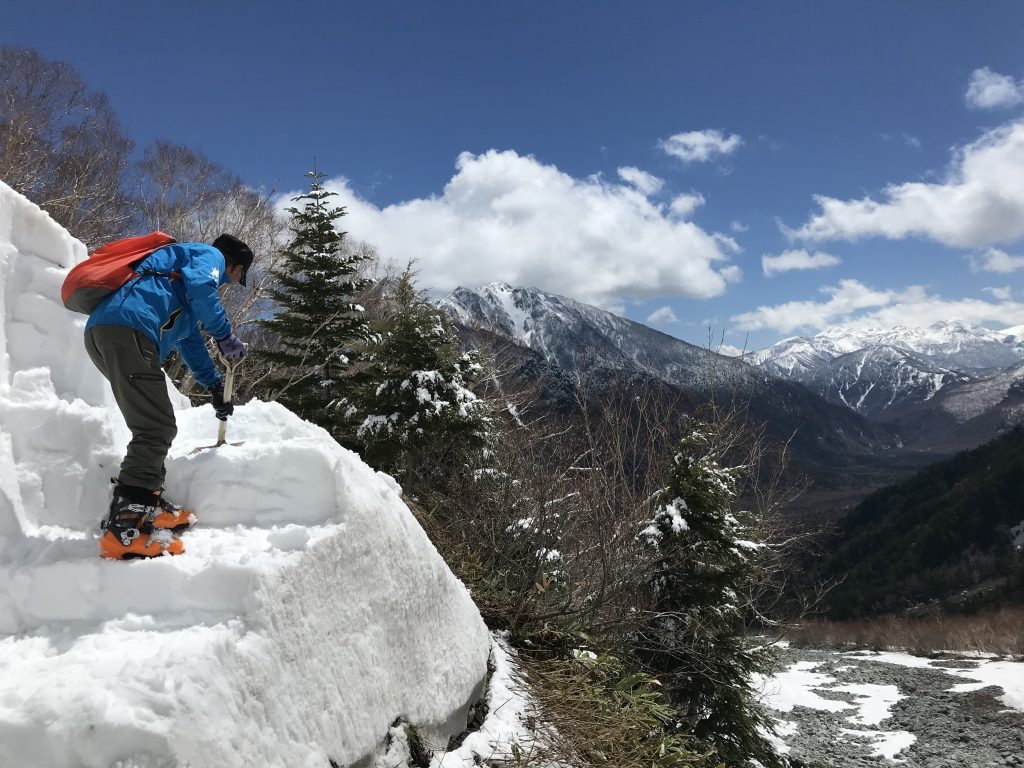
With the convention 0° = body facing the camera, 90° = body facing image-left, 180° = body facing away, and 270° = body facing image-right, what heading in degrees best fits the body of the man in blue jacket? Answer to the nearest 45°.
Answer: approximately 270°

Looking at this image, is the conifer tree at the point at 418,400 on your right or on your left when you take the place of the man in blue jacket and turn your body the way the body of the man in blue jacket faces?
on your left

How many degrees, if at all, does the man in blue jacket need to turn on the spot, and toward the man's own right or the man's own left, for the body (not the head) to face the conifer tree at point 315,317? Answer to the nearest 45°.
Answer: approximately 90° to the man's own left
